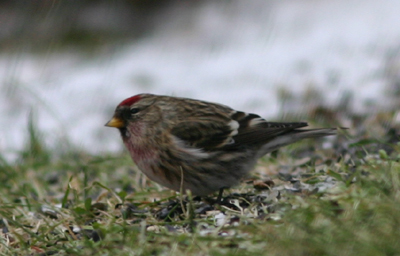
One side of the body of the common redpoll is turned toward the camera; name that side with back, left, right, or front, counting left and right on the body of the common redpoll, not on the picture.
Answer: left
